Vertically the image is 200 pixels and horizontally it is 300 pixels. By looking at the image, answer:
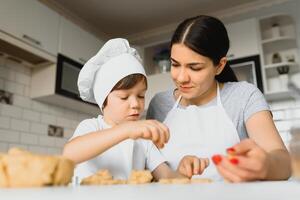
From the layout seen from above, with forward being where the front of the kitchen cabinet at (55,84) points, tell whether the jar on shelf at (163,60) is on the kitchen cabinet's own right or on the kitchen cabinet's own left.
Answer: on the kitchen cabinet's own left

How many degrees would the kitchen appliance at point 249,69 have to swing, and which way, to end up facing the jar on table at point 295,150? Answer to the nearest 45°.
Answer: approximately 45° to its left

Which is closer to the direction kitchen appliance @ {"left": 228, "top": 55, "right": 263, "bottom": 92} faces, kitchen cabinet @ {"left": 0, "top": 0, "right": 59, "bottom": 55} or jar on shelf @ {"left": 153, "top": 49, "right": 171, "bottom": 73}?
the kitchen cabinet

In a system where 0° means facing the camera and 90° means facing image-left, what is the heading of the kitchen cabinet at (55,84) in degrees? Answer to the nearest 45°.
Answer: approximately 315°

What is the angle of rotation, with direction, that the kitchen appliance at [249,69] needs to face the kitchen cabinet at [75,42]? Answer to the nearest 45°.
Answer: approximately 45° to its right

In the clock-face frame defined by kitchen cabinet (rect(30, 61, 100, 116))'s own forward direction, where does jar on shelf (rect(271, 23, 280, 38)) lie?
The jar on shelf is roughly at 11 o'clock from the kitchen cabinet.

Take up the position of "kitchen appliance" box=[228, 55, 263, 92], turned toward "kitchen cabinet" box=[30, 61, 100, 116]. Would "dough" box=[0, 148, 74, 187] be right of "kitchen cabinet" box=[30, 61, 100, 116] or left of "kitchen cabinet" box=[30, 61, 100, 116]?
left

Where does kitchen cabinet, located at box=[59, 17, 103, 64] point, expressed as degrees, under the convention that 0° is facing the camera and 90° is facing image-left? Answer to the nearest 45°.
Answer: approximately 315°
